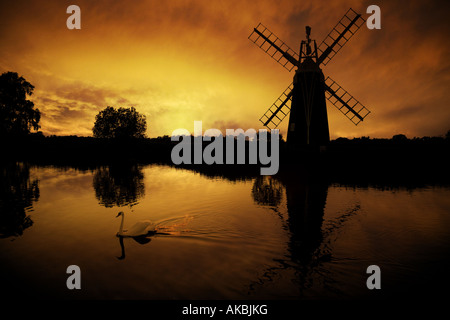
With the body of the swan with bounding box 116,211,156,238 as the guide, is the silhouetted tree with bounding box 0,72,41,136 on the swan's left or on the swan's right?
on the swan's right

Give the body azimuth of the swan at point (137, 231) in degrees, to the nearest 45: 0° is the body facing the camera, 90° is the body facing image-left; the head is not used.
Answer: approximately 90°
